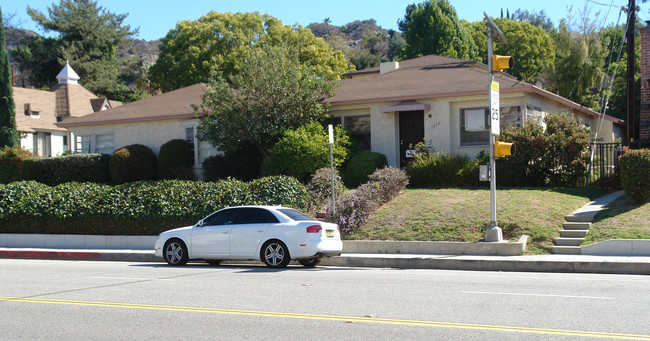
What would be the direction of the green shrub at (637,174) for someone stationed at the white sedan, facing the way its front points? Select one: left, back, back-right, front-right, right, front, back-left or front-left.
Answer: back-right

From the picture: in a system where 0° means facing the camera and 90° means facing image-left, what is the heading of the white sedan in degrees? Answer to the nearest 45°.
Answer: approximately 135°

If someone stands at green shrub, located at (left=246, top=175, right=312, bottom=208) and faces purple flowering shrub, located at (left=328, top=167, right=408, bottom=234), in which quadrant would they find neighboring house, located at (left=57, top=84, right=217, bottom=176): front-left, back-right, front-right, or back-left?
back-left

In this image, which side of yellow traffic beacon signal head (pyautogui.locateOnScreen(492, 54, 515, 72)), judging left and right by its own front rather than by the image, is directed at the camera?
right
